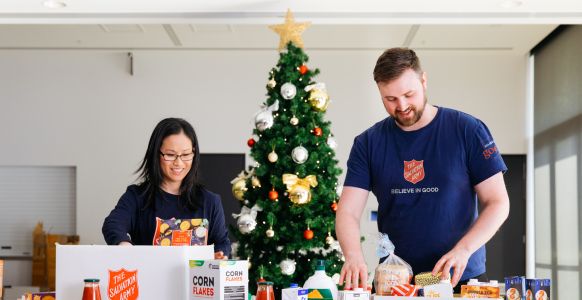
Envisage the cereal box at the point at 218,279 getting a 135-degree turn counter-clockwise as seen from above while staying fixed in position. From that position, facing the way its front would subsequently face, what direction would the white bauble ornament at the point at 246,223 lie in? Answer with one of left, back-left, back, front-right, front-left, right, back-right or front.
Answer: left

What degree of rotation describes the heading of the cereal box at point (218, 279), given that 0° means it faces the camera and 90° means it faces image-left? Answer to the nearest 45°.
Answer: approximately 45°

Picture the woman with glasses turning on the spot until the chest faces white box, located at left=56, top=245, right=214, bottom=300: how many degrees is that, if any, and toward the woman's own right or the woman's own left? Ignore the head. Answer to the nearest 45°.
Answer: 0° — they already face it

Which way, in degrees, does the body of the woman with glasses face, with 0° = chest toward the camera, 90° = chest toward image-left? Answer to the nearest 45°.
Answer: approximately 0°

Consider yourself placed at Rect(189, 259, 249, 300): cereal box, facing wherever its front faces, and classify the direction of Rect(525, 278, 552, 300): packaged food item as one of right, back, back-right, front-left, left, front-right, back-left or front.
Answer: back-left
